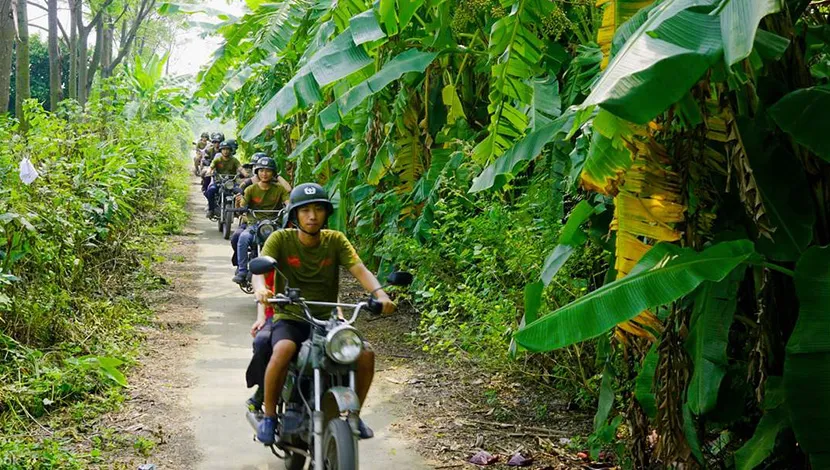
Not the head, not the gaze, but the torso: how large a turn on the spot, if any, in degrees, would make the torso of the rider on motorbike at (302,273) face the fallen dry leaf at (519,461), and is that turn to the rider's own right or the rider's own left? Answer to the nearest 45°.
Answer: approximately 90° to the rider's own left

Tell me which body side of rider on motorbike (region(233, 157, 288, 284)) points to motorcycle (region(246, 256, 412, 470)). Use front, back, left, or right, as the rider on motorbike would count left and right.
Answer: front

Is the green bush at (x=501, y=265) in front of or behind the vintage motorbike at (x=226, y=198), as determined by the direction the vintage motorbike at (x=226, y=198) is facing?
in front

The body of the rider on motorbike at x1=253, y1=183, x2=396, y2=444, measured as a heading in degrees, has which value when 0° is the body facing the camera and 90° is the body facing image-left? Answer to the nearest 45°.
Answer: approximately 0°

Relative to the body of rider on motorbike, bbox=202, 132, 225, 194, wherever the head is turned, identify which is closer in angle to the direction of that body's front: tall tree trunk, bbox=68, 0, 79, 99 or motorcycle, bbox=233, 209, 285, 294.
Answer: the motorcycle

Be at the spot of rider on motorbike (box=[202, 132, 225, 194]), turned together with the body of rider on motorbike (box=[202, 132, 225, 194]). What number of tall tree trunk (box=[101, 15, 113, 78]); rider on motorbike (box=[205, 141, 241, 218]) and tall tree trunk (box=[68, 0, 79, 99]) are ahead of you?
1

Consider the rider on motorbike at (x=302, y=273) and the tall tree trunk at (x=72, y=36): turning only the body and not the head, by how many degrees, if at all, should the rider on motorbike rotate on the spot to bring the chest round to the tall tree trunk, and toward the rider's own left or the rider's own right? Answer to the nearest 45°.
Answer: approximately 180°

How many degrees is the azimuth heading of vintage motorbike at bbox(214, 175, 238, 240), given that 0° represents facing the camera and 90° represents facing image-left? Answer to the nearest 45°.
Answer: approximately 0°

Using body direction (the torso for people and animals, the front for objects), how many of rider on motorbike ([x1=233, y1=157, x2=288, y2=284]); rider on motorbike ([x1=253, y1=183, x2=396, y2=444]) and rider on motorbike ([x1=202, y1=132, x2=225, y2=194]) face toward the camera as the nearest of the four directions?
3

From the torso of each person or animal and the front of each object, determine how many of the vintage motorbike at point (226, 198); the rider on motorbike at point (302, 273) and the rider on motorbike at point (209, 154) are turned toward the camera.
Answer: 3

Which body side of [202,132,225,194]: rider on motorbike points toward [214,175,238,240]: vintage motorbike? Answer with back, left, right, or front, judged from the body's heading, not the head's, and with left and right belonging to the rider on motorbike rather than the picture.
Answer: front
